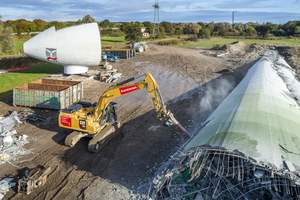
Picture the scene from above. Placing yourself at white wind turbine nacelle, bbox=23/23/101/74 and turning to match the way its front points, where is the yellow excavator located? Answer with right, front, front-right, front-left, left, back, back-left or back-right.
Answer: right

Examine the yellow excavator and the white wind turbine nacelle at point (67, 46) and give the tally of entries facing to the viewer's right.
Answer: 2

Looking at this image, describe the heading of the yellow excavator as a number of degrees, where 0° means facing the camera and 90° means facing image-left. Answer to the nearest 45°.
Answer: approximately 270°

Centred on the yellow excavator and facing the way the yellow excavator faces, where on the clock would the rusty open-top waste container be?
The rusty open-top waste container is roughly at 8 o'clock from the yellow excavator.

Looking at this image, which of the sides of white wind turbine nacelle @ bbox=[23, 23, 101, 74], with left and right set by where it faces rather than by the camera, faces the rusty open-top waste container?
right

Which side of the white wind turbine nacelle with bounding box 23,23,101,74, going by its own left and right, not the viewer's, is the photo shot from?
right

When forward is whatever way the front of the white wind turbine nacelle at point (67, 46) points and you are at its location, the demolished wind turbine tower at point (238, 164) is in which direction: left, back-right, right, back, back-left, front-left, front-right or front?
right
